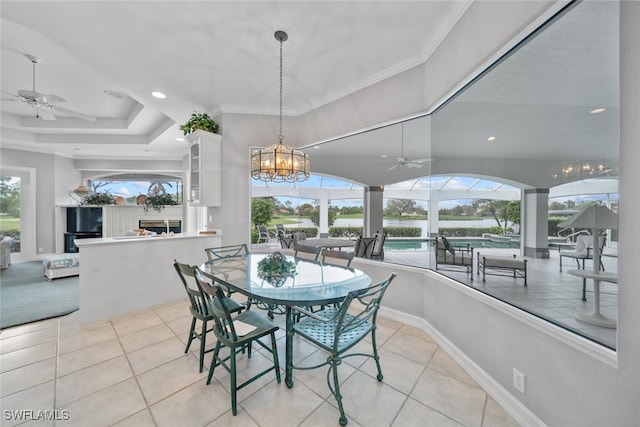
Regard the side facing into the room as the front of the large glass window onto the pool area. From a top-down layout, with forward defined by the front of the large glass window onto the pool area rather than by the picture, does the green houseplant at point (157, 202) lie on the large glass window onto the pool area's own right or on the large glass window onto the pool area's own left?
on the large glass window onto the pool area's own right

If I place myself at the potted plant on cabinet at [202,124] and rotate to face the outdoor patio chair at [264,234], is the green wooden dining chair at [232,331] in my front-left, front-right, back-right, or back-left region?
back-right

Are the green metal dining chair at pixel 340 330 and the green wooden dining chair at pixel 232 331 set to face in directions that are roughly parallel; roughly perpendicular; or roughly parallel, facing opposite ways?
roughly perpendicular

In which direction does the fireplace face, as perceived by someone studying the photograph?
facing the viewer

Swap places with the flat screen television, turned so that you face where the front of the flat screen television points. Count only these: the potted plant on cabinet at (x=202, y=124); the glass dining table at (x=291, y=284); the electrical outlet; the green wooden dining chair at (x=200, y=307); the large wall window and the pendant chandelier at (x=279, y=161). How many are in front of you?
6

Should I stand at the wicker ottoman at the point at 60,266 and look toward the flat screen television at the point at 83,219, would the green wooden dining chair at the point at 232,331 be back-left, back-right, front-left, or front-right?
back-right

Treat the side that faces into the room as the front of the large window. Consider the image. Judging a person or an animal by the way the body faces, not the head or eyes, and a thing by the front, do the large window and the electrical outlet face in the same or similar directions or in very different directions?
same or similar directions

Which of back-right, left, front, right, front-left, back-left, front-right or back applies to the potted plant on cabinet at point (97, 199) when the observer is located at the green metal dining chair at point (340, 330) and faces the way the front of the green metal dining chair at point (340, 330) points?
front

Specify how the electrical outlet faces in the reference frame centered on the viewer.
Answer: facing the viewer and to the left of the viewer

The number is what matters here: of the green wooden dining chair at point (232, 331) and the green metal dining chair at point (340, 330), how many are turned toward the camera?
0

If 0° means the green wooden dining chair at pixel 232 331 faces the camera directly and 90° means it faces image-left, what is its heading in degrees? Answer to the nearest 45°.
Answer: approximately 225°

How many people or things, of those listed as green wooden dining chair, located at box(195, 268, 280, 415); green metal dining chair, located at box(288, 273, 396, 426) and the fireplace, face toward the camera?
1

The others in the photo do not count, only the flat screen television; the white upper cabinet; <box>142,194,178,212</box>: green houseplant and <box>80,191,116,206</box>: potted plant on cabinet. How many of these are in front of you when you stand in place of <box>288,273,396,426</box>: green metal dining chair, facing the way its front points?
4

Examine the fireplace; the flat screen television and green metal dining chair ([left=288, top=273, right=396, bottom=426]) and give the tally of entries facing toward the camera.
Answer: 2

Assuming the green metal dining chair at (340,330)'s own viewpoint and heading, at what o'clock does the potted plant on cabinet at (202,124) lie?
The potted plant on cabinet is roughly at 12 o'clock from the green metal dining chair.

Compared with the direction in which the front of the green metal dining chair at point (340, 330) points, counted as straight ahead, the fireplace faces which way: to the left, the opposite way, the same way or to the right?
the opposite way

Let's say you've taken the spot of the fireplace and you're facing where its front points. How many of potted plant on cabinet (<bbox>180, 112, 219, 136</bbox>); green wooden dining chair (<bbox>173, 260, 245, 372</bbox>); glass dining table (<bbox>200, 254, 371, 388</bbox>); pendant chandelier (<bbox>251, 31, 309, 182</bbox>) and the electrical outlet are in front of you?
5

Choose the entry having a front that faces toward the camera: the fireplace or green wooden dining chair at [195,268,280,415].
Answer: the fireplace

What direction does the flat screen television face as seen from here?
toward the camera

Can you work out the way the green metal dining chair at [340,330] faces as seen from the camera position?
facing away from the viewer and to the left of the viewer

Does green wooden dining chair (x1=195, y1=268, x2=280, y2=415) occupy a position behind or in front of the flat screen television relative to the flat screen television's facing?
in front
